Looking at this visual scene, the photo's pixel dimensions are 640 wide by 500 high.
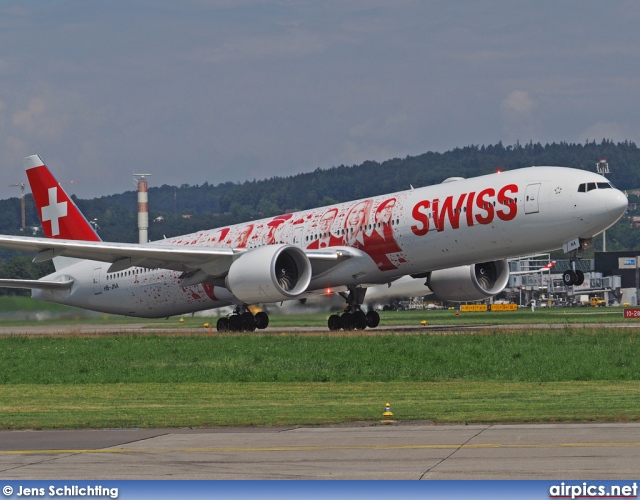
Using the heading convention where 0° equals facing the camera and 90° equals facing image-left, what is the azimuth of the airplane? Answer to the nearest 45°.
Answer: approximately 315°
